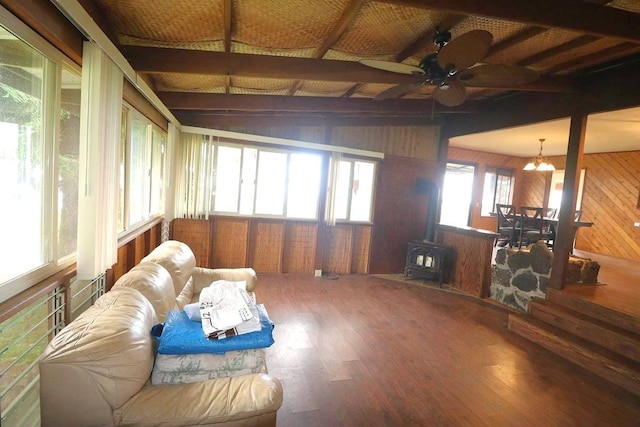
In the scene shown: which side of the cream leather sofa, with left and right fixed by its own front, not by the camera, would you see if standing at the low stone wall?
front

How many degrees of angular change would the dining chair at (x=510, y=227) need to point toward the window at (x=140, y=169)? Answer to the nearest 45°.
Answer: approximately 180°

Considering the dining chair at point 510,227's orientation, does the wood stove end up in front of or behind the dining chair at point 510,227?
behind

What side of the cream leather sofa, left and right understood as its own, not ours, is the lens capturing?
right

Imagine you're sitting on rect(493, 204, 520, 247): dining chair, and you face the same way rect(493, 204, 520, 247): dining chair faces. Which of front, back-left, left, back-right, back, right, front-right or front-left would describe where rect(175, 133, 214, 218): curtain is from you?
back

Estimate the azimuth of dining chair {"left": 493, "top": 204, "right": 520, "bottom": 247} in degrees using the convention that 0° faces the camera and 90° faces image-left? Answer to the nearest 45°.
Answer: approximately 225°

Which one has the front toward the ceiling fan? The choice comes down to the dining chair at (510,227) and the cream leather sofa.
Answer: the cream leather sofa

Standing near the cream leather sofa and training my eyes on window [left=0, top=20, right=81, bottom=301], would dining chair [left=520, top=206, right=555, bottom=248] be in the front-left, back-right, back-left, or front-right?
back-right

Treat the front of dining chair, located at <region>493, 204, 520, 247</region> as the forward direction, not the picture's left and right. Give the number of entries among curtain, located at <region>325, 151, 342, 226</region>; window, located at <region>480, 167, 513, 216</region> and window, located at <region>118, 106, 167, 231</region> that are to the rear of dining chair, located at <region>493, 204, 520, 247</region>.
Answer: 2

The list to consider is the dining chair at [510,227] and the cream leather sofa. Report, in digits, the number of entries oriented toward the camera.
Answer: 0

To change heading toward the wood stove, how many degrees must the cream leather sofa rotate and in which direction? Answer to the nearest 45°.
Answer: approximately 45° to its left
